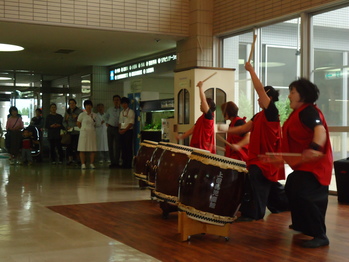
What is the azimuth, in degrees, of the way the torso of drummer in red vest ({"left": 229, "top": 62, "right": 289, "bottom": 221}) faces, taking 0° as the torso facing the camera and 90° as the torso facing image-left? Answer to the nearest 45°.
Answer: approximately 90°

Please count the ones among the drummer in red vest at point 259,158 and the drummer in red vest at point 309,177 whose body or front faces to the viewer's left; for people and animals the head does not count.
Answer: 2

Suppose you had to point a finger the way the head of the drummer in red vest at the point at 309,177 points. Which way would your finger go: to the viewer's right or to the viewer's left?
to the viewer's left

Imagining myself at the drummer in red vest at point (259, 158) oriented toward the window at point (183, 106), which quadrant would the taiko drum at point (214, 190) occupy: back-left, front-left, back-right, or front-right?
back-left

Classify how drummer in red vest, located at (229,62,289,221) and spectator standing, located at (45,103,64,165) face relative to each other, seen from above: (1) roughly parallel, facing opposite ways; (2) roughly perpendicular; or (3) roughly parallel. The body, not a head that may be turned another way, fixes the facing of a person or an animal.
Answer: roughly perpendicular

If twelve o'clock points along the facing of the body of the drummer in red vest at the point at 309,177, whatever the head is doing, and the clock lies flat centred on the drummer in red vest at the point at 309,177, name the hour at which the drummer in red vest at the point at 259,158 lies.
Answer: the drummer in red vest at the point at 259,158 is roughly at 2 o'clock from the drummer in red vest at the point at 309,177.

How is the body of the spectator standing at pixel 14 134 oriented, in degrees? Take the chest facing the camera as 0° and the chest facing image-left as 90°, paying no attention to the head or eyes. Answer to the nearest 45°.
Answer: approximately 0°

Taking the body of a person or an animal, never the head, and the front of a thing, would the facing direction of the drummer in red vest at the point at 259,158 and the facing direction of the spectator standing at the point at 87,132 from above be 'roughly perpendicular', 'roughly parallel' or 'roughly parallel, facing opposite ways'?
roughly perpendicular

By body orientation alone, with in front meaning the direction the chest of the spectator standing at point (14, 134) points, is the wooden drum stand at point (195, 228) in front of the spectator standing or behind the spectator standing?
in front

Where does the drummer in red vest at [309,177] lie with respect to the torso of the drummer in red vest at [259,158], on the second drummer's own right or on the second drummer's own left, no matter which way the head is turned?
on the second drummer's own left

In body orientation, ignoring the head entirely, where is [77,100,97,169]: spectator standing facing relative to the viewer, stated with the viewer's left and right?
facing the viewer

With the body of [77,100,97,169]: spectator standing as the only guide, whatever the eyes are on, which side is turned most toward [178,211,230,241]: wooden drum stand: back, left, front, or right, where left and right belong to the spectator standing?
front

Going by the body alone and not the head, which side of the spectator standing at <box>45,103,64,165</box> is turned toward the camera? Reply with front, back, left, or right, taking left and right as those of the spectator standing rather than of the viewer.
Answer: front

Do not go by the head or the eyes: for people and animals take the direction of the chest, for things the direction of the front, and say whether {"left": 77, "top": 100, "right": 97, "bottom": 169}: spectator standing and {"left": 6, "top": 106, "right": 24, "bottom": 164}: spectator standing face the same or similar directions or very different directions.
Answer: same or similar directions

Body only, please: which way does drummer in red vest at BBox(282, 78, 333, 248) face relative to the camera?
to the viewer's left

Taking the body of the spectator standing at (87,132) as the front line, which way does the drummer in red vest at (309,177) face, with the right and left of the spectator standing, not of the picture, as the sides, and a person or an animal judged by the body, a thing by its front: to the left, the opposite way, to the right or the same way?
to the right

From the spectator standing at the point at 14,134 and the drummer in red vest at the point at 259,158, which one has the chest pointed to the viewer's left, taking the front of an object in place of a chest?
the drummer in red vest

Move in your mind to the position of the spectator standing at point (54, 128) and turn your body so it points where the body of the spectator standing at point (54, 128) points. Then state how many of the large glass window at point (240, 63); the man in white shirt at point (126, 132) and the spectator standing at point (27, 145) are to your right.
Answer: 1

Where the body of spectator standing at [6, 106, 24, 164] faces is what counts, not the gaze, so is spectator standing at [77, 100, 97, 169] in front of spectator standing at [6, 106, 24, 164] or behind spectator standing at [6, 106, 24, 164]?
in front

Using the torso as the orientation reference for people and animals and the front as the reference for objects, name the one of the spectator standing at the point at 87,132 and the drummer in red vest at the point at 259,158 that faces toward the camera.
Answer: the spectator standing
